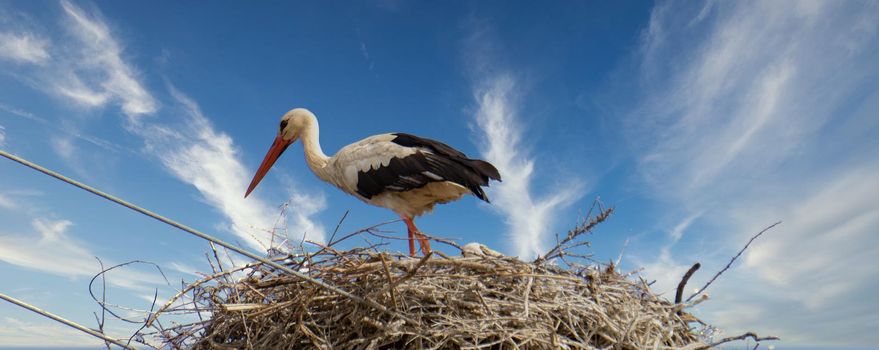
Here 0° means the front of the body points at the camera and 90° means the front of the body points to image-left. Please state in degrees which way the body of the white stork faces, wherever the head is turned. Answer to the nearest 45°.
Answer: approximately 90°
